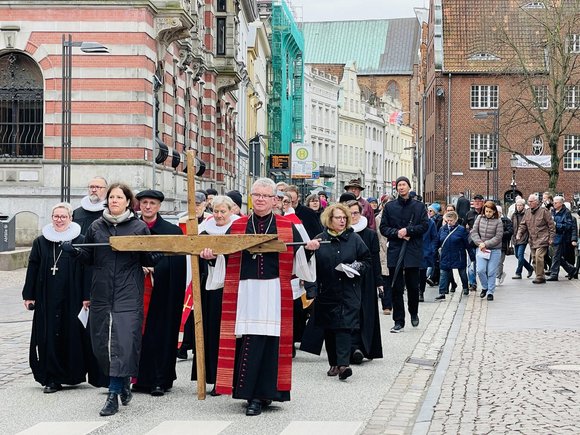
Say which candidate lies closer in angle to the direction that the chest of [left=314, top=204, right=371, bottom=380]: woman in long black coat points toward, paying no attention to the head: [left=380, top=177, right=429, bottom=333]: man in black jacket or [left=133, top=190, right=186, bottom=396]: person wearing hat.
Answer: the person wearing hat

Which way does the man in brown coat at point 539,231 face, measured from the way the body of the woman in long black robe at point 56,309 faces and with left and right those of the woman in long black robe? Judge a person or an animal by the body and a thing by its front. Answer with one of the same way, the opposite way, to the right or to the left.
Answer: to the right

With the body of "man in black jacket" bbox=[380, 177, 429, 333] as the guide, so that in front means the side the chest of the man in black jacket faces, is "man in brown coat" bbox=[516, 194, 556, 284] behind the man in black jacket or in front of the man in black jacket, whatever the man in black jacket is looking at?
behind

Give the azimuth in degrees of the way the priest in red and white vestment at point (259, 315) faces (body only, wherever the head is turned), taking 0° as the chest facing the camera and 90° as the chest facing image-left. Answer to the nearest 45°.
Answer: approximately 0°

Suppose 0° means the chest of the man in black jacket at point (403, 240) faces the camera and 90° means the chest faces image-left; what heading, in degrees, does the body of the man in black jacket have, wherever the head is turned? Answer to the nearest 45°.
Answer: approximately 0°
